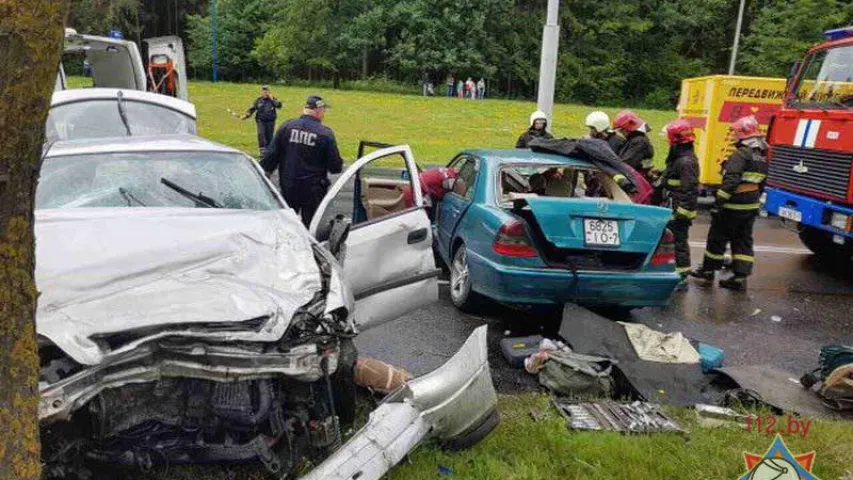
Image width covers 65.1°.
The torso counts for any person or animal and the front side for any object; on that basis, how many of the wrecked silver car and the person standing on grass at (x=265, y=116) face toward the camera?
2

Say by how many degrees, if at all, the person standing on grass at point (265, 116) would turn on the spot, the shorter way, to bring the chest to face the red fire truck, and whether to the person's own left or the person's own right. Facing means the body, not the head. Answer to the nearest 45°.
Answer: approximately 45° to the person's own left

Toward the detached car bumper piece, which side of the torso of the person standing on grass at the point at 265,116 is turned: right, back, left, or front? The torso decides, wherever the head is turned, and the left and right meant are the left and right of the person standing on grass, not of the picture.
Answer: front

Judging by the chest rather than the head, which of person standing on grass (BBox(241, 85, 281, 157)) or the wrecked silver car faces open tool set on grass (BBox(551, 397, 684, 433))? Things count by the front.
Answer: the person standing on grass

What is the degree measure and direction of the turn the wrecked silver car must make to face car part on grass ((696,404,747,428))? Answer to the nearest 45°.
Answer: approximately 90° to its left

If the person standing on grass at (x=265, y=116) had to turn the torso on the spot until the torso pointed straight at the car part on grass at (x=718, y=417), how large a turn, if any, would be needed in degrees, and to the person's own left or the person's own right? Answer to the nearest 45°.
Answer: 0° — they already face it

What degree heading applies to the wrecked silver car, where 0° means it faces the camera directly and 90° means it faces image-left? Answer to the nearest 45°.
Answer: approximately 0°

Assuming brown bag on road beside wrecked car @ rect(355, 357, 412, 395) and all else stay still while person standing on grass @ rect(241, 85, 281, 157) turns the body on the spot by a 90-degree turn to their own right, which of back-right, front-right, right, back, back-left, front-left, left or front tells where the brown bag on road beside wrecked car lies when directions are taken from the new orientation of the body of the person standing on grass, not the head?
left

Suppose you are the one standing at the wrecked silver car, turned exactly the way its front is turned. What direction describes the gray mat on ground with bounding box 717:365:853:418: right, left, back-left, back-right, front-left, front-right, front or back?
left

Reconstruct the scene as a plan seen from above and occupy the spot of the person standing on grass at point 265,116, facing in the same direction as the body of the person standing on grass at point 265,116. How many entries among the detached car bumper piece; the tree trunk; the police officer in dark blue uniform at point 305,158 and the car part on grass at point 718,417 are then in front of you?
4

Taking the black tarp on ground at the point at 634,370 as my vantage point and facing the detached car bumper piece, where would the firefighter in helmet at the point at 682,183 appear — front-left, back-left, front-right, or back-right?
back-right

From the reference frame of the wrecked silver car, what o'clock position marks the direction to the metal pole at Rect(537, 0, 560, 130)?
The metal pole is roughly at 7 o'clock from the wrecked silver car.

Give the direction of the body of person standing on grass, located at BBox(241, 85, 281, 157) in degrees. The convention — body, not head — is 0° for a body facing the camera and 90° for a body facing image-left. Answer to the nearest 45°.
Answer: approximately 0°

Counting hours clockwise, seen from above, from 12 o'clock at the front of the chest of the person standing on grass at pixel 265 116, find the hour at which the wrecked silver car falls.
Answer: The wrecked silver car is roughly at 12 o'clock from the person standing on grass.

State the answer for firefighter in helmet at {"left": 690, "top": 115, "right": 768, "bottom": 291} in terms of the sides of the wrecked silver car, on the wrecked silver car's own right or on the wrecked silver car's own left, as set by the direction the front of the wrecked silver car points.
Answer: on the wrecked silver car's own left
